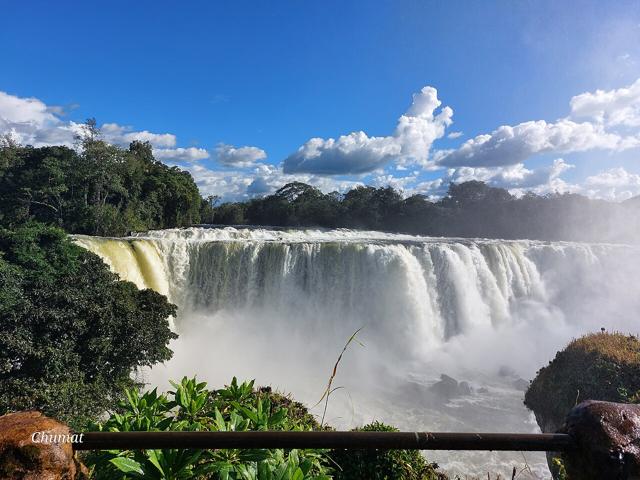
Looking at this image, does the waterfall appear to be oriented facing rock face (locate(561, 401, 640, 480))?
yes

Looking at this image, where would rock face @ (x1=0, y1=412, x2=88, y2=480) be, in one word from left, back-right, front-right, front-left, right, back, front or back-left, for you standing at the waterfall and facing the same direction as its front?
front

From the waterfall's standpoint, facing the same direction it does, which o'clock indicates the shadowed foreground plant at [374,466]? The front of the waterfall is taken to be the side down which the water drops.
The shadowed foreground plant is roughly at 12 o'clock from the waterfall.

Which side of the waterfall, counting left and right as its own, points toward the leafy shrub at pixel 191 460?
front

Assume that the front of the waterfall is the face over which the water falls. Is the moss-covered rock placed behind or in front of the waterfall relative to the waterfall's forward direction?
in front

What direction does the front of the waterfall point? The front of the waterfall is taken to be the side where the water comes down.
toward the camera

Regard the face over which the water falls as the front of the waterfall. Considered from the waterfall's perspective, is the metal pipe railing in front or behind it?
in front
